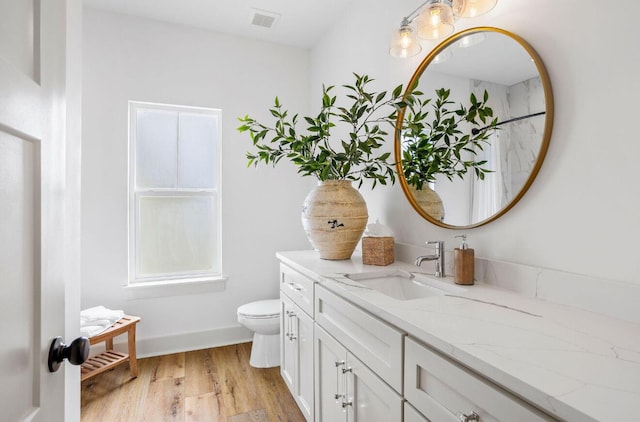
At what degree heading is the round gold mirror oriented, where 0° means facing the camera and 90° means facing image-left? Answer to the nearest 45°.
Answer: approximately 45°

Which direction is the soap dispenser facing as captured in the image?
to the viewer's left

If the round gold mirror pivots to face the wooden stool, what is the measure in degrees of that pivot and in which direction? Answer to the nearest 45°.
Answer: approximately 45° to its right
